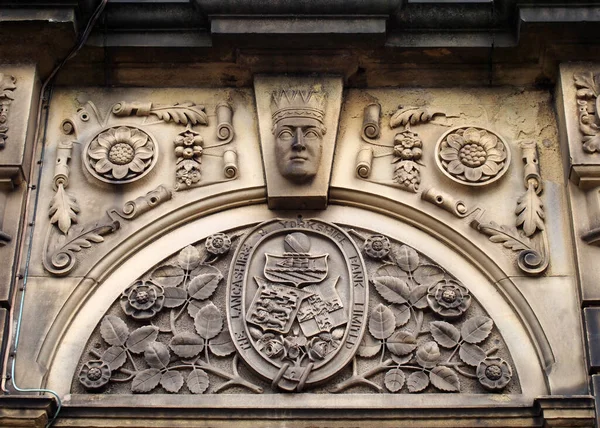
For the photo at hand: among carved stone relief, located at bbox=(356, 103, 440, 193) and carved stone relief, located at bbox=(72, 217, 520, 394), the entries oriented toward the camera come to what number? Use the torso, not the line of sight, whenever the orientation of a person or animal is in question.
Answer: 2

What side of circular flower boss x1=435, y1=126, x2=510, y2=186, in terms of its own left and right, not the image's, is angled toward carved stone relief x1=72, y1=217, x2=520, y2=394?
right

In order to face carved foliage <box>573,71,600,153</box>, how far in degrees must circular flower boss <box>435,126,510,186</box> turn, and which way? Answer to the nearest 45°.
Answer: approximately 90° to its left

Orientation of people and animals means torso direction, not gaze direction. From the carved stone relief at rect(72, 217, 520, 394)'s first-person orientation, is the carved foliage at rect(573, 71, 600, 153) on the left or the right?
on its left

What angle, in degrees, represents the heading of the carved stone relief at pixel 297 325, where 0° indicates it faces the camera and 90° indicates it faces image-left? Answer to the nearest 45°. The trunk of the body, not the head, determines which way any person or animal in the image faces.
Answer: approximately 0°

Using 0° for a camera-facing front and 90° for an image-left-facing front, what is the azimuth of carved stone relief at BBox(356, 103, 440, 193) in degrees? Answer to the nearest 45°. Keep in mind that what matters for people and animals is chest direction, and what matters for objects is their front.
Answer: approximately 0°

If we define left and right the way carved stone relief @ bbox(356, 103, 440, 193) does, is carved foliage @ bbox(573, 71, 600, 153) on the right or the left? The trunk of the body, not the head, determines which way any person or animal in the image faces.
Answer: on its left

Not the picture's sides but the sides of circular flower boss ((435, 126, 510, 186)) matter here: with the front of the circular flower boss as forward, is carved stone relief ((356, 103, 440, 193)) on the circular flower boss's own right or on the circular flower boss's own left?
on the circular flower boss's own right
